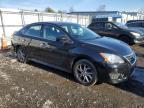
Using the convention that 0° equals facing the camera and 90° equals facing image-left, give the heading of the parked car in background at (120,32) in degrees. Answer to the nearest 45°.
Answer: approximately 315°

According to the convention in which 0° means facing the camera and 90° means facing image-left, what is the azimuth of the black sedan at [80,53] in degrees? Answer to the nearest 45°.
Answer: approximately 315°
